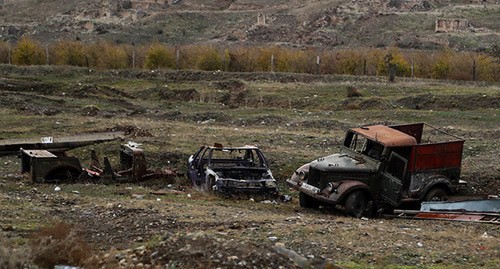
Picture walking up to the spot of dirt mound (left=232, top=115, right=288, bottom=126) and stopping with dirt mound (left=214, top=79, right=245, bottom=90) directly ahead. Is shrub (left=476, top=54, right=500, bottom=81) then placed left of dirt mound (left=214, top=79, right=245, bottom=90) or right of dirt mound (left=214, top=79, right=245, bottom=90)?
right

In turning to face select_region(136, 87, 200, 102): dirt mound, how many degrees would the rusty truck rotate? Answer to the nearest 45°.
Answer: approximately 90° to its right

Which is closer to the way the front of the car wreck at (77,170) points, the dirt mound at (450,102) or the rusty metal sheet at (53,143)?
the dirt mound

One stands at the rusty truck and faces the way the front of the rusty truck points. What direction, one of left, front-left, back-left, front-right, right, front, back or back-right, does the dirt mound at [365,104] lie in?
back-right

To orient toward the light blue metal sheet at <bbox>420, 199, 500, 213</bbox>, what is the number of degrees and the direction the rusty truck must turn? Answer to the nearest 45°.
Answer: approximately 135° to its left

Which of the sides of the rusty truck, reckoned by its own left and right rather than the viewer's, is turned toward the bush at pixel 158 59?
right

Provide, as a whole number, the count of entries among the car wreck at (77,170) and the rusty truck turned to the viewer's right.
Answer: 1

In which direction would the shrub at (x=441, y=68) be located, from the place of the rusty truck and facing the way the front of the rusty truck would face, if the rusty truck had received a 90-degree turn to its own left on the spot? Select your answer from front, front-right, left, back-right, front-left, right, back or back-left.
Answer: back-left
